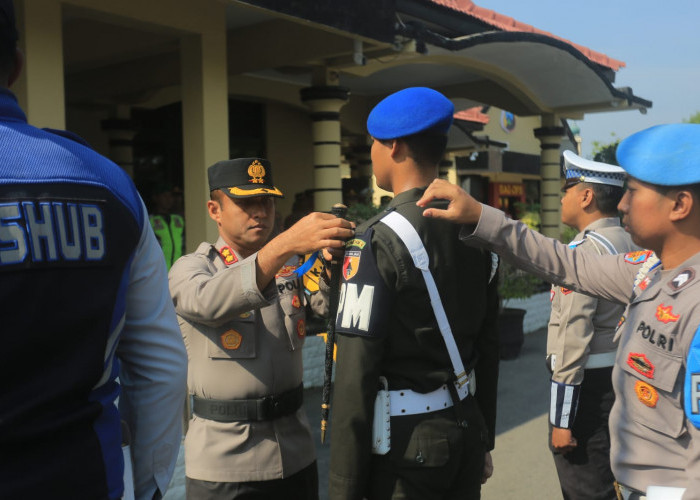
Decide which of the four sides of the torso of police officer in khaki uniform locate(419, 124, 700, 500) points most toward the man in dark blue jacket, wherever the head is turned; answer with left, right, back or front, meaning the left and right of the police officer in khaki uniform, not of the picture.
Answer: front

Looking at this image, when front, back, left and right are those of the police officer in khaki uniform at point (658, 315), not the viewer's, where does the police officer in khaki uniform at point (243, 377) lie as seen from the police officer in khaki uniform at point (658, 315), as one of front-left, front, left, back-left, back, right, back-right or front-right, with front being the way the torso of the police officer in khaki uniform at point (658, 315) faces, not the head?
front-right

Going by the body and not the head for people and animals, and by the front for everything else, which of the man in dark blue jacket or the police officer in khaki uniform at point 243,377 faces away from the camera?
the man in dark blue jacket

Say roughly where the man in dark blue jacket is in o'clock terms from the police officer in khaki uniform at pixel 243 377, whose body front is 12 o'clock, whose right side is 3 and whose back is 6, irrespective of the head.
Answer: The man in dark blue jacket is roughly at 2 o'clock from the police officer in khaki uniform.

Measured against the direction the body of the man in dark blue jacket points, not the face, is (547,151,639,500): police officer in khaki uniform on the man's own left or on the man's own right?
on the man's own right

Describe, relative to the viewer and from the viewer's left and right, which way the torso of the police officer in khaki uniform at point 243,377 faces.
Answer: facing the viewer and to the right of the viewer

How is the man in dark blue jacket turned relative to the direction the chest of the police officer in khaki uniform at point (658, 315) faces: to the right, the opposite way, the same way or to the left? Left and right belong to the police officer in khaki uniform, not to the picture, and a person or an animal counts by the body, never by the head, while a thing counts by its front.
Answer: to the right

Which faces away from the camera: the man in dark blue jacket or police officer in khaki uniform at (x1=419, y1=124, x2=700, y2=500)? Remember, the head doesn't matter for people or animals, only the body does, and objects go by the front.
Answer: the man in dark blue jacket

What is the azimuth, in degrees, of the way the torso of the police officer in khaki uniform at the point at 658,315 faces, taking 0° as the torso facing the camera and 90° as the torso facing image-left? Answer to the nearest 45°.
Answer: approximately 45°

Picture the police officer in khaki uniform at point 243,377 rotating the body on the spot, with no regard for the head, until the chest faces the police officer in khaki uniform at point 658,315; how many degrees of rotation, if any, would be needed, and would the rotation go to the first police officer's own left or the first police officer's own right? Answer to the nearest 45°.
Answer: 0° — they already face them

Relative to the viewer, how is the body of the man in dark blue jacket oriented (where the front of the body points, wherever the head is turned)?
away from the camera

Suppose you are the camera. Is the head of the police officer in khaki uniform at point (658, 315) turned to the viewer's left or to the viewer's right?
to the viewer's left

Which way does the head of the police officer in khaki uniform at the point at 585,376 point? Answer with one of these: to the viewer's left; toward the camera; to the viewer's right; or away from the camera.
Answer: to the viewer's left

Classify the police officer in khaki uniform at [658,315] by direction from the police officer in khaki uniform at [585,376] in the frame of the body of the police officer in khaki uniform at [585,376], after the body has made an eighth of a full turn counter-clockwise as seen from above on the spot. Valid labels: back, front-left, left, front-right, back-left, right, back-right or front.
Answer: left

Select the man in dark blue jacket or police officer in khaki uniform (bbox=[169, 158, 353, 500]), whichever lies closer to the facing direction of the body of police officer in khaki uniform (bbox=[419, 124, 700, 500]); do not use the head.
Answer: the man in dark blue jacket
